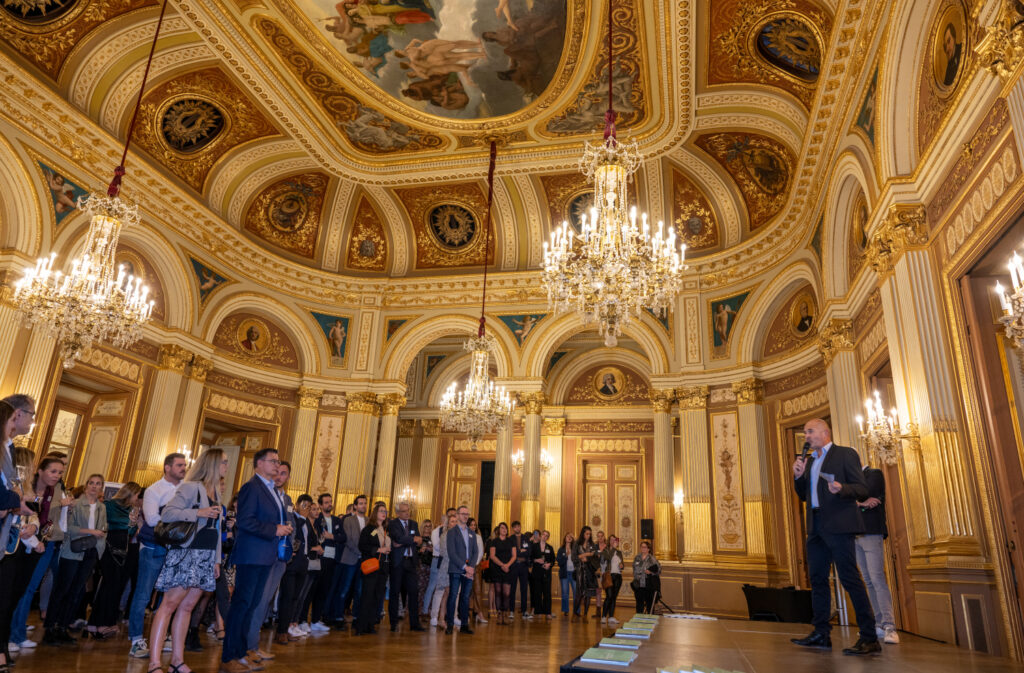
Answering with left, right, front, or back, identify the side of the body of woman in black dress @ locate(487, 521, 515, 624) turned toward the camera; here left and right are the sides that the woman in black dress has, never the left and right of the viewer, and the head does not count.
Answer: front

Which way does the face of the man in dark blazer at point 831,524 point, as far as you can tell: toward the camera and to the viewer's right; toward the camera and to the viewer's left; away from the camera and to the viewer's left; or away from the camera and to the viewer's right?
toward the camera and to the viewer's left

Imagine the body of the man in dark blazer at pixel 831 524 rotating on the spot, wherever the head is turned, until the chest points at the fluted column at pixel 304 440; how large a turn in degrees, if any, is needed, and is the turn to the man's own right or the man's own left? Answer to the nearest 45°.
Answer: approximately 90° to the man's own right

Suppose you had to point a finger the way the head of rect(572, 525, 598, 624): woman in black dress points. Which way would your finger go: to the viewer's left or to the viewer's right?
to the viewer's right

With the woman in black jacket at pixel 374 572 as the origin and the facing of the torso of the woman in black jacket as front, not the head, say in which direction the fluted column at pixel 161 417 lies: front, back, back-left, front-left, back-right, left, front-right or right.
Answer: back

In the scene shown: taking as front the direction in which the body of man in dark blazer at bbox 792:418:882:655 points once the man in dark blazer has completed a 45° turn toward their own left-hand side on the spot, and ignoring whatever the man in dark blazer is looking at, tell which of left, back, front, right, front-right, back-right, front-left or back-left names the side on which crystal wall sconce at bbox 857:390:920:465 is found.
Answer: back

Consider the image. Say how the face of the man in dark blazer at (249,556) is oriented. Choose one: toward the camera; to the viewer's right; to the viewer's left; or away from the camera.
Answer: to the viewer's right

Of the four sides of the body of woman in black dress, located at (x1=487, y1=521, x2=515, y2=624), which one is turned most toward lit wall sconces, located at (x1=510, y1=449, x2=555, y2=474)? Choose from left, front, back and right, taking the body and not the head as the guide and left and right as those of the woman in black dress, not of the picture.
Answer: back

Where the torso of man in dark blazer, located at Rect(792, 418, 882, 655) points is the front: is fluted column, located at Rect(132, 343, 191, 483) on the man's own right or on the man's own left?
on the man's own right

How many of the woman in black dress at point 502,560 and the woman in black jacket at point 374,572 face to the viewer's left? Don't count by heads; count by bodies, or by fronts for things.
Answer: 0

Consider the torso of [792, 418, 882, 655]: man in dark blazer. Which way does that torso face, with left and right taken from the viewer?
facing the viewer and to the left of the viewer

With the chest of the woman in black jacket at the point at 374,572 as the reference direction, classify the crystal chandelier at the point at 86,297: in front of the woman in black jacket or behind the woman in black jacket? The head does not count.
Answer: behind

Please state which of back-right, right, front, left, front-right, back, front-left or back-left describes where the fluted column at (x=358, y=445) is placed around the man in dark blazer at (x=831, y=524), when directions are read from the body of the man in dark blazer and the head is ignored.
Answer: right

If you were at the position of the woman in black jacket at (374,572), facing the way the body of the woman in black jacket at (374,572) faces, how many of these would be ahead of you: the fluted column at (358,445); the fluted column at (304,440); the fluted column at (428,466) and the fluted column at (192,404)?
0

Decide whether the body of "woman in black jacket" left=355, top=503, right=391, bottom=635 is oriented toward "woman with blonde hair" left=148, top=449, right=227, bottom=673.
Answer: no

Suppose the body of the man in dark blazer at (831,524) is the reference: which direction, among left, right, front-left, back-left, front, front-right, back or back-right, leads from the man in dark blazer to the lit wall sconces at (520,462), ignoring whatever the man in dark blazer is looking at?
right

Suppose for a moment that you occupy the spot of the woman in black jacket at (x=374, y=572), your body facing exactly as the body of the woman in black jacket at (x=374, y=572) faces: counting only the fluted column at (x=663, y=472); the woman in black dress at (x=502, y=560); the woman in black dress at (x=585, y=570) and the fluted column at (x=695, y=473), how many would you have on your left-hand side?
4
